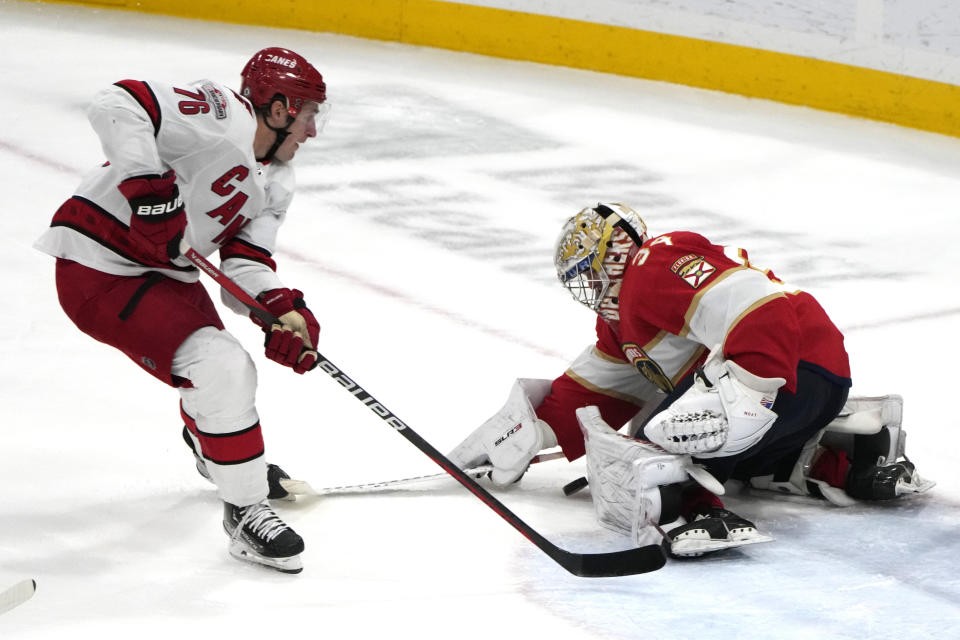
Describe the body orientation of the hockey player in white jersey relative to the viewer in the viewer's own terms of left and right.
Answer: facing the viewer and to the right of the viewer

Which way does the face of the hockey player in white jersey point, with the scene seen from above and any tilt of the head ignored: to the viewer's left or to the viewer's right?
to the viewer's right

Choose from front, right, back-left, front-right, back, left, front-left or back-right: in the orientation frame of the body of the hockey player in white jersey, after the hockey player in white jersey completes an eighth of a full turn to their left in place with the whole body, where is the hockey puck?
front
